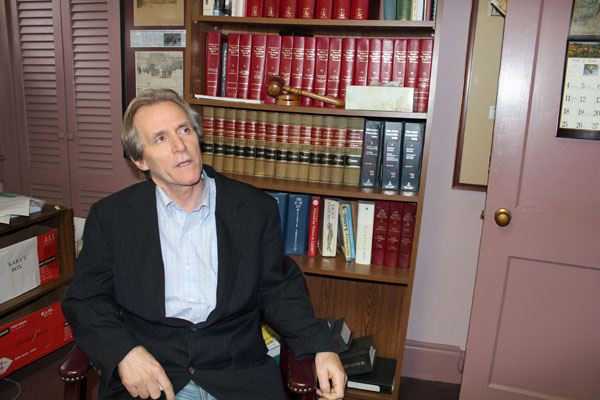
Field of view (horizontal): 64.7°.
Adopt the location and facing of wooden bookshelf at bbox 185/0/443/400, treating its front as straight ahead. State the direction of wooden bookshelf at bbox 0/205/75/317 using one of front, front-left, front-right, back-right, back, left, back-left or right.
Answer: right

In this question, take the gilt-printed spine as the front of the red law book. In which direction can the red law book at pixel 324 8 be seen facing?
toward the camera

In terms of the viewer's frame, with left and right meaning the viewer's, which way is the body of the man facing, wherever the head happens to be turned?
facing the viewer
